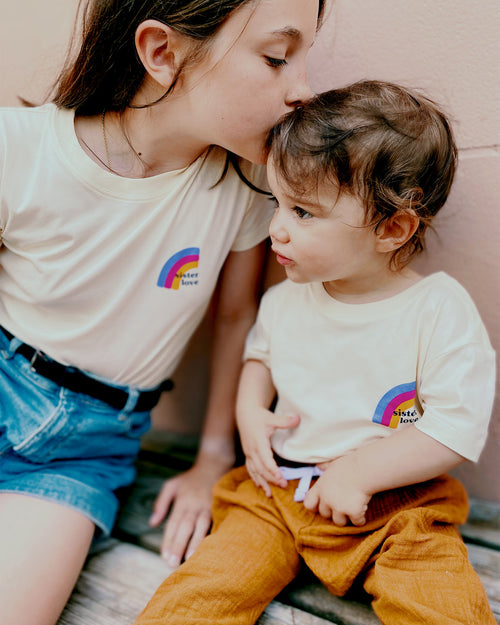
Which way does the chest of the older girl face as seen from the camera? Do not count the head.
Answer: toward the camera
